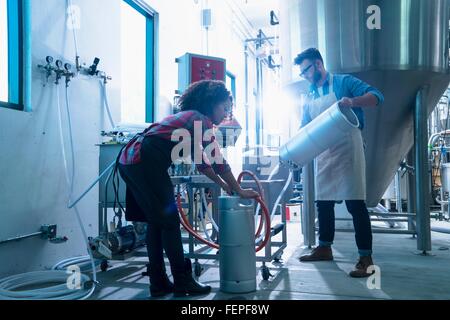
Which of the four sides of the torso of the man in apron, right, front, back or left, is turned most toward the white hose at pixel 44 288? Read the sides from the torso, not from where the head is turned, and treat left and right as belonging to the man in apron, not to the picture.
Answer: front

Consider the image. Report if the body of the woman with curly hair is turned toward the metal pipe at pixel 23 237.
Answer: no

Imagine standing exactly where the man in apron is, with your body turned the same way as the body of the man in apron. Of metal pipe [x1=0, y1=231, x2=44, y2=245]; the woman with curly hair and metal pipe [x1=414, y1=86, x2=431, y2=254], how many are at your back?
1

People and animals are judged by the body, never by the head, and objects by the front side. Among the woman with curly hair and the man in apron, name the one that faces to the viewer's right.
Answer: the woman with curly hair

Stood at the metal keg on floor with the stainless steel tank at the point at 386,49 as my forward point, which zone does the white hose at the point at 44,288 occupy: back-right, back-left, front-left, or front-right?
back-left

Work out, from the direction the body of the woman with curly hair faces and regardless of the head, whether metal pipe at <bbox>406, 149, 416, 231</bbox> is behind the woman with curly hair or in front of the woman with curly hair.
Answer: in front

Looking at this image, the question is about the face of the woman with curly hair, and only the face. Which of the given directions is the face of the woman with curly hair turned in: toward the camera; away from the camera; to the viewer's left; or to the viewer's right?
to the viewer's right

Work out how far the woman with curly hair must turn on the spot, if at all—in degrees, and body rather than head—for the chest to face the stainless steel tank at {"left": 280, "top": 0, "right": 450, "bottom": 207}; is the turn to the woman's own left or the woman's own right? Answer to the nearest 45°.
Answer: approximately 45° to the woman's own left

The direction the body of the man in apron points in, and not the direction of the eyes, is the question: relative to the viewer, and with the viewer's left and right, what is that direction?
facing the viewer and to the left of the viewer

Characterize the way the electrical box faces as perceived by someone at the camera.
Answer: facing the viewer and to the right of the viewer

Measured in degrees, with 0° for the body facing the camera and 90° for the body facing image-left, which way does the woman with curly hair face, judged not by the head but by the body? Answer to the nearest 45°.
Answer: approximately 270°

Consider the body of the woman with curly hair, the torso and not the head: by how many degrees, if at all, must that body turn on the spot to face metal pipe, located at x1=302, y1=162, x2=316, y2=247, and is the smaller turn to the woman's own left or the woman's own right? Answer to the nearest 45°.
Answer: approximately 45° to the woman's own left

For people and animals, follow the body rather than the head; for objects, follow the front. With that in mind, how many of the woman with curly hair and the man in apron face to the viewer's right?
1

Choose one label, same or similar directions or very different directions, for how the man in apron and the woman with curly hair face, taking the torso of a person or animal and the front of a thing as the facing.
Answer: very different directions

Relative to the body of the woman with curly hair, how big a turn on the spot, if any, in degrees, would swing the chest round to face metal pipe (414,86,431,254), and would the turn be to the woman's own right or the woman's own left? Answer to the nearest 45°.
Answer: approximately 45° to the woman's own left

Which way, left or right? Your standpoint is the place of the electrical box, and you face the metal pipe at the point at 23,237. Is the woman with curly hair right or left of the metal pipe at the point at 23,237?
left

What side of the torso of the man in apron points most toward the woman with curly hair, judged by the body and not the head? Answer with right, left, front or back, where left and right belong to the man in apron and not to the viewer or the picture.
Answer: front
